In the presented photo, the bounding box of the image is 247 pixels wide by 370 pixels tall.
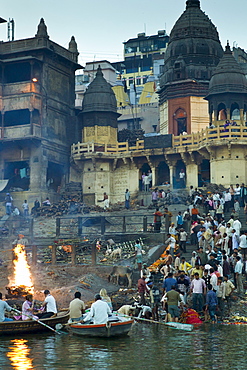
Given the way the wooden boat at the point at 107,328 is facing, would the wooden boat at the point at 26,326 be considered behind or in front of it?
behind

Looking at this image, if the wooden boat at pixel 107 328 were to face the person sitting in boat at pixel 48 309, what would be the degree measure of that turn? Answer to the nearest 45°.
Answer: approximately 135° to its left

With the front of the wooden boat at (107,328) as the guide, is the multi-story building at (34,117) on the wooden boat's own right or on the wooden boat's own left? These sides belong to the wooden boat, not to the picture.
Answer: on the wooden boat's own left

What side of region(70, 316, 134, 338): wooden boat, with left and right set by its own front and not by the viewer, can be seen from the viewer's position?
right
